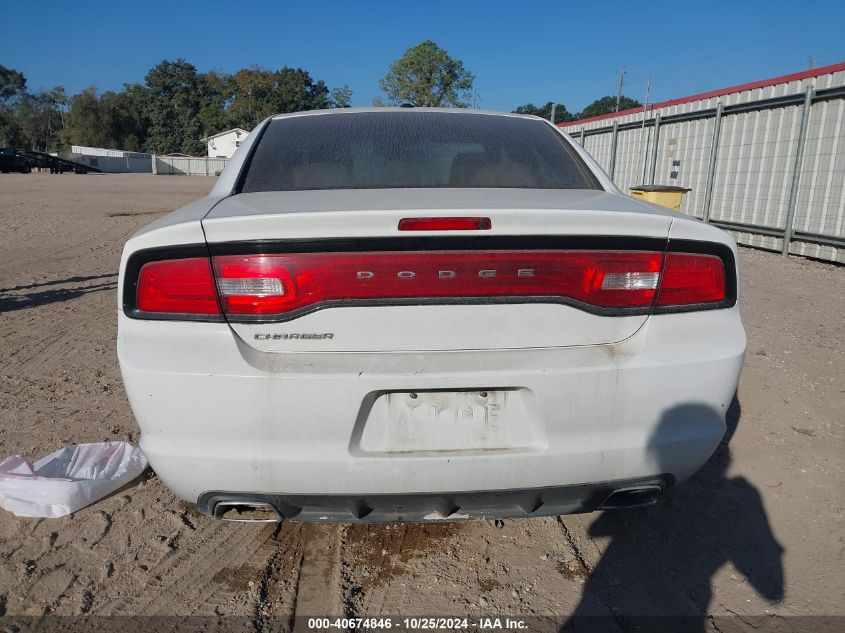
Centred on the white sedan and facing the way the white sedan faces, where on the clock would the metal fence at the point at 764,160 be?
The metal fence is roughly at 1 o'clock from the white sedan.

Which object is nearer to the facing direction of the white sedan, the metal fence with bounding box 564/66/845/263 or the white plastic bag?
the metal fence

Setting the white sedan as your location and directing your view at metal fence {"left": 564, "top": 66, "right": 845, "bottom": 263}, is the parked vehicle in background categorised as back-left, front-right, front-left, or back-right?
front-left

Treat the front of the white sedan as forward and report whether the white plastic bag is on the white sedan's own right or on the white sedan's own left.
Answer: on the white sedan's own left

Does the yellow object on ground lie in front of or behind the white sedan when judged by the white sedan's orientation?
in front

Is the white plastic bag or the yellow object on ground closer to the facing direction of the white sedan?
the yellow object on ground

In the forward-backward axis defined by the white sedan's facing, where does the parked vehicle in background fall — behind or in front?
in front

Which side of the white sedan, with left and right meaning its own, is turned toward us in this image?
back
